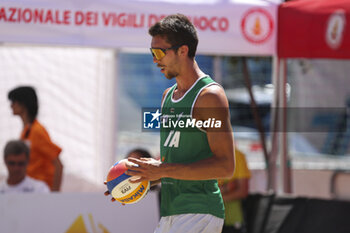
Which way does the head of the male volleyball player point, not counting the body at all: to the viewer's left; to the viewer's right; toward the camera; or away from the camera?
to the viewer's left

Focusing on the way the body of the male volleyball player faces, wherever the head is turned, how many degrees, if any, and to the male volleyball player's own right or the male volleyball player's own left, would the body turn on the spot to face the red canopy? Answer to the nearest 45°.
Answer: approximately 180°

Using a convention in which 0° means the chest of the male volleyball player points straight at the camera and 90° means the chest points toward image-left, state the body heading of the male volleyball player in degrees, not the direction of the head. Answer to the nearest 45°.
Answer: approximately 45°
